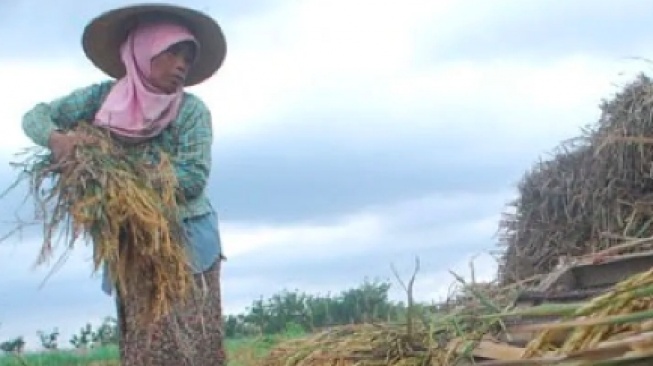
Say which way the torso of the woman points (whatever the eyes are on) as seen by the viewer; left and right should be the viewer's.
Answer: facing the viewer

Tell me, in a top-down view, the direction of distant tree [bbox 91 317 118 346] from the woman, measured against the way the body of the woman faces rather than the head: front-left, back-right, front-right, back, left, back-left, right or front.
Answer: back

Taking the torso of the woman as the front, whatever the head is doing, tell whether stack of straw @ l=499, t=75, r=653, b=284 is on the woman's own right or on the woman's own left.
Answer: on the woman's own left

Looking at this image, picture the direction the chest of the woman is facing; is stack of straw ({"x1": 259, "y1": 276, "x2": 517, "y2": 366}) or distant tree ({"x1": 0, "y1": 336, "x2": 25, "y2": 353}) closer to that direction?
the stack of straw

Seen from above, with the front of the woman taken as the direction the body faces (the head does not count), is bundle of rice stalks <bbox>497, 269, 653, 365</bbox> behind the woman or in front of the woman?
in front

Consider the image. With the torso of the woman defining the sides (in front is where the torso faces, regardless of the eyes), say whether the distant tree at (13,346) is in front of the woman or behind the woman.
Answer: behind

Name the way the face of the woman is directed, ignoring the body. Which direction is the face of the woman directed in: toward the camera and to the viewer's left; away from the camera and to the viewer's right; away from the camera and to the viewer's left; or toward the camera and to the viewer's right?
toward the camera and to the viewer's right
